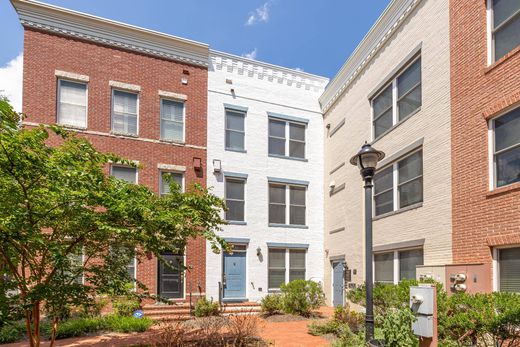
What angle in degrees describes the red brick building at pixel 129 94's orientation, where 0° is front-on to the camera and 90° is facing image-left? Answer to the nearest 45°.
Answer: approximately 315°

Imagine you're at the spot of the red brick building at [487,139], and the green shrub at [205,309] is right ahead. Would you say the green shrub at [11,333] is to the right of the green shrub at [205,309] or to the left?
left

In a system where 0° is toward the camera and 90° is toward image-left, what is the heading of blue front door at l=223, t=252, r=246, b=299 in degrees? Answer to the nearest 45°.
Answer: approximately 0°
